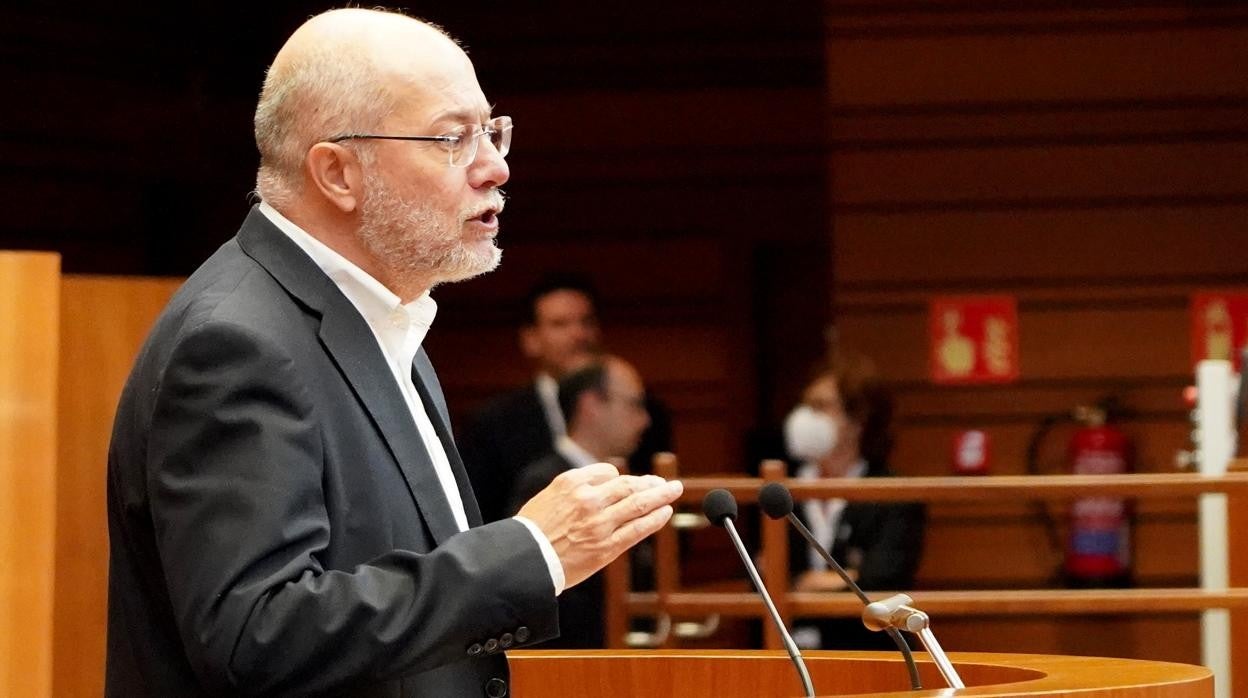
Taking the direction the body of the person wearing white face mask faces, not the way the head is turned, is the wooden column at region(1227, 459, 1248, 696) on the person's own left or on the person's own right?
on the person's own left

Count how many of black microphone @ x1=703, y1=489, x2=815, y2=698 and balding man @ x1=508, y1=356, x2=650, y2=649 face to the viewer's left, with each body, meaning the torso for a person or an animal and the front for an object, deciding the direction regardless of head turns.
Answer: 1

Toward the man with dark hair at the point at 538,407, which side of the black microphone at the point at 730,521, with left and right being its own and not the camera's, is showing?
right

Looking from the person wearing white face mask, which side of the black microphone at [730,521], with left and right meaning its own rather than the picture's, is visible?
right

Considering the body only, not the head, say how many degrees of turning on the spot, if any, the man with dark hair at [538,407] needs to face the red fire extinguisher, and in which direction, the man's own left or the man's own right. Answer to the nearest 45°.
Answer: approximately 90° to the man's own left

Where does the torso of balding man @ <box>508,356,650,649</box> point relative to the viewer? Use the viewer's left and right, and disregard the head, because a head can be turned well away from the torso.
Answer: facing to the right of the viewer

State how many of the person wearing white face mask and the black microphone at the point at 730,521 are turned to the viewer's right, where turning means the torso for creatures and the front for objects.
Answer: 0

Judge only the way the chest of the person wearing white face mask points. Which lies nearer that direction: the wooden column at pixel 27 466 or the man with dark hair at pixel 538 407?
the wooden column

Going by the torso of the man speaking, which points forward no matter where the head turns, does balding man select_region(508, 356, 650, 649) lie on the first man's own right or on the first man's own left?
on the first man's own left

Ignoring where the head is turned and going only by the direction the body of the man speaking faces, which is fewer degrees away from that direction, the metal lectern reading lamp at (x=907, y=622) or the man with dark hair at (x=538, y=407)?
the metal lectern reading lamp

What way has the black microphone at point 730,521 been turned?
to the viewer's left
